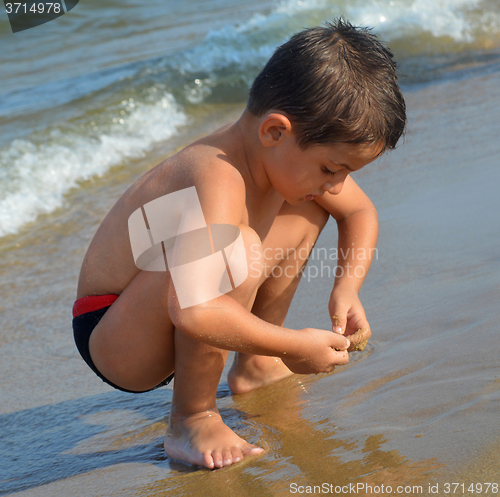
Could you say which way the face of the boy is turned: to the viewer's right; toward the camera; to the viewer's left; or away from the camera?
to the viewer's right

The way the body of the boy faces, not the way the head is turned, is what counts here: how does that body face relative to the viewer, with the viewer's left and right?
facing the viewer and to the right of the viewer
